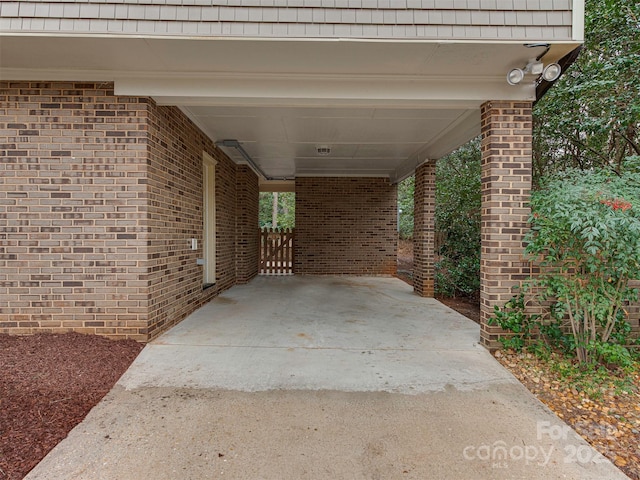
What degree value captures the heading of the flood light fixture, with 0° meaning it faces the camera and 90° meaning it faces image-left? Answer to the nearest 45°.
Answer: approximately 0°

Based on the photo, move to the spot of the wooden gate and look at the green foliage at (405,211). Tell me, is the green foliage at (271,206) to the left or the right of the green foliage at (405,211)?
left

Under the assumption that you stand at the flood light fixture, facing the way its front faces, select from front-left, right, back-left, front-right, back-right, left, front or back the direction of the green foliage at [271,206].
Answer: back-right
